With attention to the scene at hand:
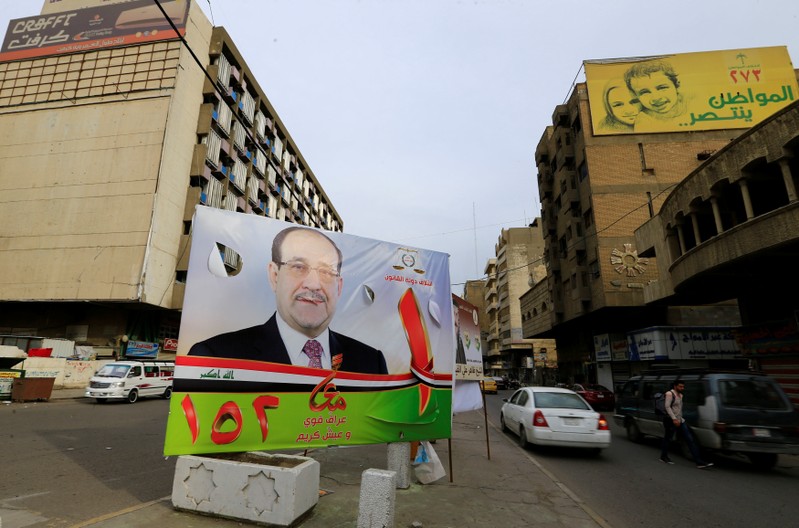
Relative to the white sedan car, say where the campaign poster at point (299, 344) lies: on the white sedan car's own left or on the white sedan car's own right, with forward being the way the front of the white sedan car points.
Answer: on the white sedan car's own left

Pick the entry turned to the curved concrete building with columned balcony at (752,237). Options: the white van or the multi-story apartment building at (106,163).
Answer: the multi-story apartment building at (106,163)

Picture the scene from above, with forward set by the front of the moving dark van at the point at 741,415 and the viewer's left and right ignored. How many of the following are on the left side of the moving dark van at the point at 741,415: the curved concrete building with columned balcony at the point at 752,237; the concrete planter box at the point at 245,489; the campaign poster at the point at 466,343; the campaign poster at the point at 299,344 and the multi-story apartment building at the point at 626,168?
3

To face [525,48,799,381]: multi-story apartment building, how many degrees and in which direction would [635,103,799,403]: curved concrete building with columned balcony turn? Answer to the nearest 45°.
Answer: approximately 90° to its right

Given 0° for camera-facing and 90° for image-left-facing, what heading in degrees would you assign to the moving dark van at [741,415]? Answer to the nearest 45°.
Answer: approximately 135°

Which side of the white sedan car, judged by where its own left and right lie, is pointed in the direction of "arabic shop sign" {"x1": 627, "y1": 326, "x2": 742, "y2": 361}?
right

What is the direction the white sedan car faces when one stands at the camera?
facing away from the viewer and to the left of the viewer

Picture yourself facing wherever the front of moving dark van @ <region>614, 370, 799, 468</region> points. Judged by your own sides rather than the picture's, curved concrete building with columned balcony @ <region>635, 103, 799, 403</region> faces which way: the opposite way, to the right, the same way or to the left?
to the left

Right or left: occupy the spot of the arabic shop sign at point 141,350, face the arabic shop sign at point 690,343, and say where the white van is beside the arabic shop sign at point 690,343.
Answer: right

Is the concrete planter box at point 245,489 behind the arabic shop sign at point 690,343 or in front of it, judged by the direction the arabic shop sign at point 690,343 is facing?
in front

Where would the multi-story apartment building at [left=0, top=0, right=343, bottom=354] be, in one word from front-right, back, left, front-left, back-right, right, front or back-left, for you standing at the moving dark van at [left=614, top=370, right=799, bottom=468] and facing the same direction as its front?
front-left

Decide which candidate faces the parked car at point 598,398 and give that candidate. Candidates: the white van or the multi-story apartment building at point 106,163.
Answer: the multi-story apartment building

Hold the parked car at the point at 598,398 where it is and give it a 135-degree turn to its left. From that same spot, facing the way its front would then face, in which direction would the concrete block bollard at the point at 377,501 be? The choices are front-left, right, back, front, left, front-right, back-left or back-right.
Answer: front

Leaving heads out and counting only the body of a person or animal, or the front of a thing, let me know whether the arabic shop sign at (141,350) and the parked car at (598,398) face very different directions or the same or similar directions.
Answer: very different directions
